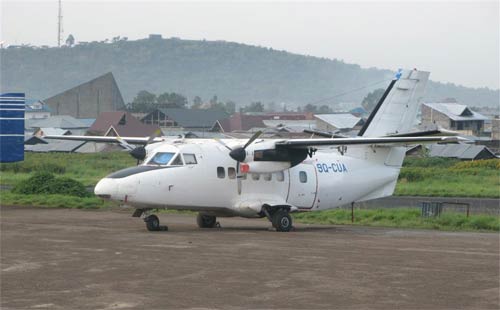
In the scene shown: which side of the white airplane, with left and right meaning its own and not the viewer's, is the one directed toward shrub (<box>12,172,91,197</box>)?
right

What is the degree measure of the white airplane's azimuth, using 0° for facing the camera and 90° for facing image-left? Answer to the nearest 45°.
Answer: approximately 45°

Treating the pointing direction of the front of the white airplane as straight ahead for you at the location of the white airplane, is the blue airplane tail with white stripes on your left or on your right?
on your right
